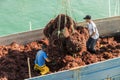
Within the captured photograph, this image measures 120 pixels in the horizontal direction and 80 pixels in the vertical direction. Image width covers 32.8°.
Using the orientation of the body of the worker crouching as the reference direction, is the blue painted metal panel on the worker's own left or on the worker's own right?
on the worker's own right

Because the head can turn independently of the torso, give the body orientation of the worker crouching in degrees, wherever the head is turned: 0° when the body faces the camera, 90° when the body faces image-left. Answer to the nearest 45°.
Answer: approximately 225°
